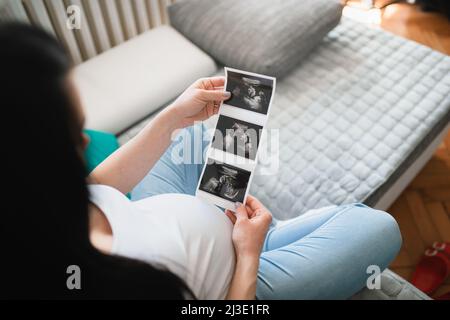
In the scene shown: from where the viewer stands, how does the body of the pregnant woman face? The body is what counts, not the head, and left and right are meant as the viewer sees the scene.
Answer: facing away from the viewer and to the right of the viewer

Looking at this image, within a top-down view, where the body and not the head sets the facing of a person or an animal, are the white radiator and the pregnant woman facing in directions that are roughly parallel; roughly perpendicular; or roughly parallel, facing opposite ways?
roughly perpendicular

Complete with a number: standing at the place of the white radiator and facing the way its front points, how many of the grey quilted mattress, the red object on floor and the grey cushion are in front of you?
3

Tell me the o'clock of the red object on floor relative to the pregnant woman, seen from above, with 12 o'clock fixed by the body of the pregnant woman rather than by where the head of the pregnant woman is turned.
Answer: The red object on floor is roughly at 1 o'clock from the pregnant woman.

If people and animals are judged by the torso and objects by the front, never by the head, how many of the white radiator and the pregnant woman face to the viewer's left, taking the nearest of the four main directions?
0

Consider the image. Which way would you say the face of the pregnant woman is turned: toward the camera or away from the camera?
away from the camera

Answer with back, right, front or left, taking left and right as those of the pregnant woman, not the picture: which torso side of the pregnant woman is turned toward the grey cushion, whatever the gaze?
front

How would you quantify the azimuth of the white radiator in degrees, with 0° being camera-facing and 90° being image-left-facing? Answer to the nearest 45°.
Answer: approximately 315°

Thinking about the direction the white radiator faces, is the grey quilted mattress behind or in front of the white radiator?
in front

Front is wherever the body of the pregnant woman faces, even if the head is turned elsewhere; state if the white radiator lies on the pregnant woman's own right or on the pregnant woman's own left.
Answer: on the pregnant woman's own left
